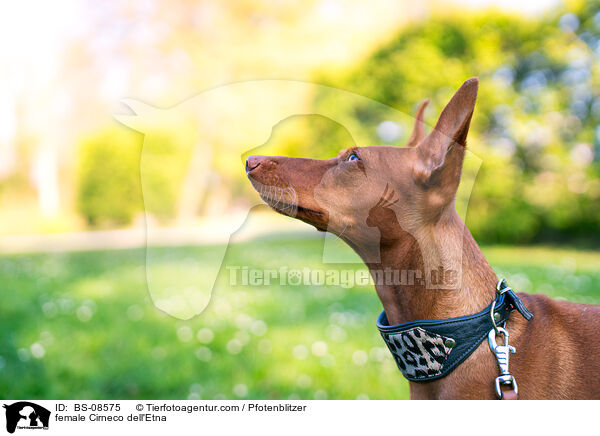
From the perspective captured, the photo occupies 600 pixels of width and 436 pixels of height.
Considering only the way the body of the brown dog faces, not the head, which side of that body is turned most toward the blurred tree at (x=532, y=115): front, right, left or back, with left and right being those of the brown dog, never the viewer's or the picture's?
right

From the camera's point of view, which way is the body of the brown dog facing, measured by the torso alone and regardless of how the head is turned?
to the viewer's left
